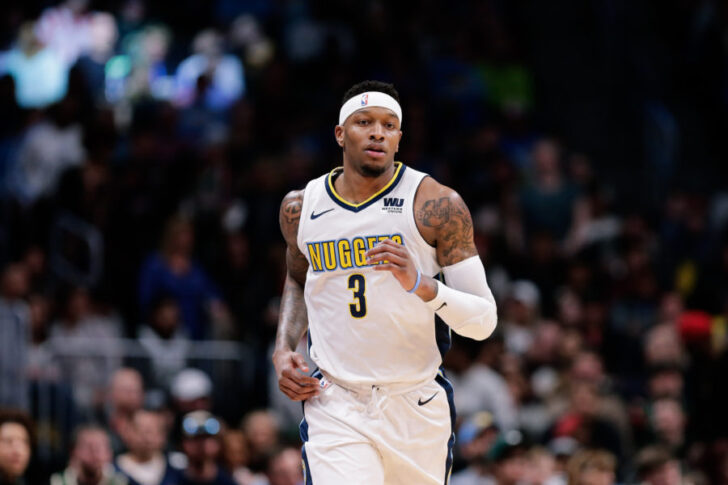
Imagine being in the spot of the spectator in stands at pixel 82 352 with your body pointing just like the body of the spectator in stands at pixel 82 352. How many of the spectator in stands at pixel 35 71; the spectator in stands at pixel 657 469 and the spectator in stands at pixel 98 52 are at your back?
2

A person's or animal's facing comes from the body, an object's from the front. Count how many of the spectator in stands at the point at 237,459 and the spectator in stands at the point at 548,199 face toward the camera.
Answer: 2

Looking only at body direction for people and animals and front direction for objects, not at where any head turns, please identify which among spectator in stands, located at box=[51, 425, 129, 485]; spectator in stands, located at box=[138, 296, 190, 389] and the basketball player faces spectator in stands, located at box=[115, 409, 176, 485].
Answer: spectator in stands, located at box=[138, 296, 190, 389]

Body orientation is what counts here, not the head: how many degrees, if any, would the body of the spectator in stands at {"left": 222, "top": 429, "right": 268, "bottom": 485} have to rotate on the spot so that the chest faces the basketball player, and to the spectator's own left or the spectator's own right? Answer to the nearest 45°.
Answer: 0° — they already face them

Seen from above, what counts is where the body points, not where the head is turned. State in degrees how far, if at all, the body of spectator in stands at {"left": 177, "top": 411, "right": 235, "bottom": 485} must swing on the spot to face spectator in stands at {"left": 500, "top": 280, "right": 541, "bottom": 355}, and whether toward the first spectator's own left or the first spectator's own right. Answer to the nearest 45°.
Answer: approximately 135° to the first spectator's own left

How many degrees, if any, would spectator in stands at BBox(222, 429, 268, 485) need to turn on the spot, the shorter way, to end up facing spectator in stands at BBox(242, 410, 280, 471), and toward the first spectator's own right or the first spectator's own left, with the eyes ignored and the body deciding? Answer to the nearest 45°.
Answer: approximately 135° to the first spectator's own left

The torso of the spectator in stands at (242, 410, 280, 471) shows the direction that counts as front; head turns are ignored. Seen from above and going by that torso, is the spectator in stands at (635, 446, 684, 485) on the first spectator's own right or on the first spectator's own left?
on the first spectator's own left

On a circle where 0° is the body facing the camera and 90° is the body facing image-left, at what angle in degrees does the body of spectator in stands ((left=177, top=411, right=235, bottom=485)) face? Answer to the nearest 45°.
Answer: approximately 0°

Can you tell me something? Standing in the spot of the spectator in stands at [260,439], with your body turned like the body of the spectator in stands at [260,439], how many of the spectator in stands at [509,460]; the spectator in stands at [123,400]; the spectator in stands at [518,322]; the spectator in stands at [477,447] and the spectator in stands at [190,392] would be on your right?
2
